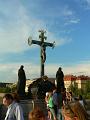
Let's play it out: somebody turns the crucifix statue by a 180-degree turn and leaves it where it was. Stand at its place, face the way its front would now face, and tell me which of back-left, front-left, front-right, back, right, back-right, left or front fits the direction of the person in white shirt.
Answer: back-left
